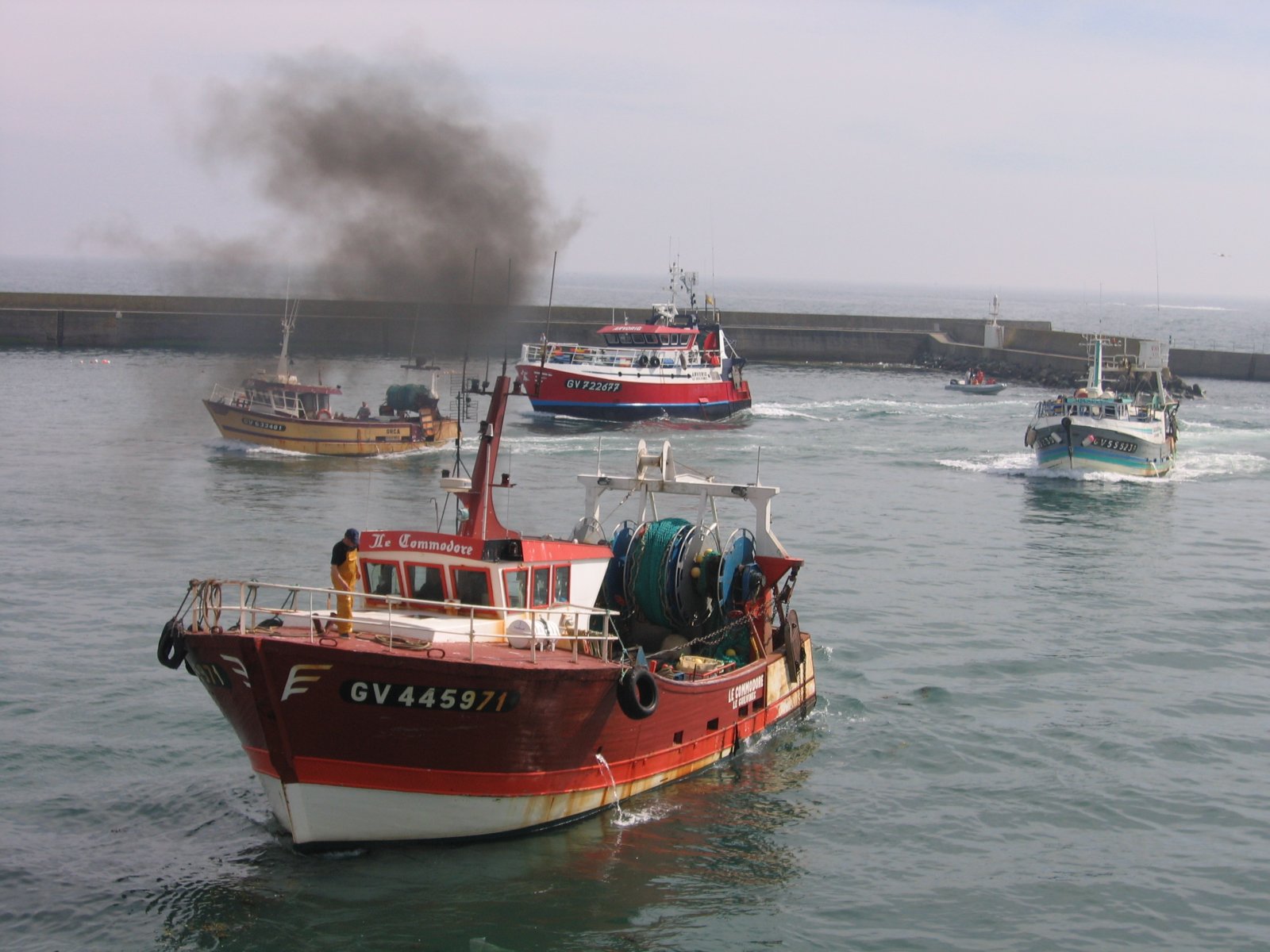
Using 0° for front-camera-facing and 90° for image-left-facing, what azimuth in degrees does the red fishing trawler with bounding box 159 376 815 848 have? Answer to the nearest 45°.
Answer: approximately 45°
